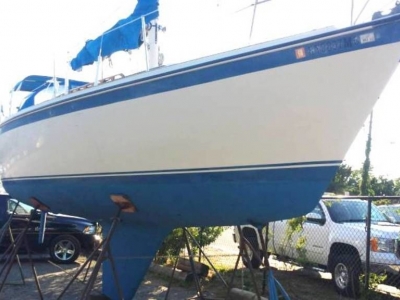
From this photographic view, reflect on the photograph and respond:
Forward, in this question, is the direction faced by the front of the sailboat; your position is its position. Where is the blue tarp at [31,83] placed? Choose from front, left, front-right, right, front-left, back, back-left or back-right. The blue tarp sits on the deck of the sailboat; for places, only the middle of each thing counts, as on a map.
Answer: back

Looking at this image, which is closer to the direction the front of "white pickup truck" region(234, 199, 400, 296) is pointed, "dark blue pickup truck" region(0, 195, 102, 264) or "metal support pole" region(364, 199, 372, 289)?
the metal support pole

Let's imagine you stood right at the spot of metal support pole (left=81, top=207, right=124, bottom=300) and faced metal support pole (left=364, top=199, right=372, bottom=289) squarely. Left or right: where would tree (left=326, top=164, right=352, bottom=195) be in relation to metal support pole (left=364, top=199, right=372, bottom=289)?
left

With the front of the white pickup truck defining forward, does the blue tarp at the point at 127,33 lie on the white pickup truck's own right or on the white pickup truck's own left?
on the white pickup truck's own right

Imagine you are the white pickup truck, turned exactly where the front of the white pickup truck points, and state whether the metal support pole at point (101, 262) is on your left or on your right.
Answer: on your right

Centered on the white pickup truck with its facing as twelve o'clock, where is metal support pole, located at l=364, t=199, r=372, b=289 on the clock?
The metal support pole is roughly at 1 o'clock from the white pickup truck.

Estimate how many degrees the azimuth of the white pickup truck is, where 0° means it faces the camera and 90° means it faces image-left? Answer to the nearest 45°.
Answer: approximately 315°

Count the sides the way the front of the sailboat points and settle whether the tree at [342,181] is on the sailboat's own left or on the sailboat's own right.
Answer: on the sailboat's own left
